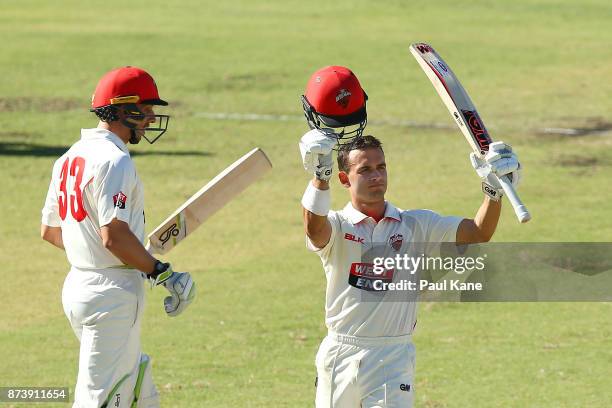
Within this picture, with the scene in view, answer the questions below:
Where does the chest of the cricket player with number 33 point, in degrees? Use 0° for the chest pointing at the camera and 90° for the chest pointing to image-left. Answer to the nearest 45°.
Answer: approximately 225°

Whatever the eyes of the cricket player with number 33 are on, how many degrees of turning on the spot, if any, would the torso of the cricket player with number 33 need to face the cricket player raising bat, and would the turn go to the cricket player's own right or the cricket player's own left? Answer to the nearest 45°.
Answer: approximately 45° to the cricket player's own right

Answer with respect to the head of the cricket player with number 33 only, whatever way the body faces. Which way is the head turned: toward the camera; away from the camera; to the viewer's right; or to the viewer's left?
to the viewer's right
